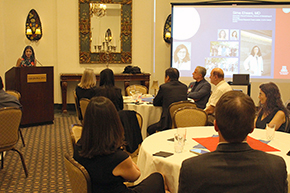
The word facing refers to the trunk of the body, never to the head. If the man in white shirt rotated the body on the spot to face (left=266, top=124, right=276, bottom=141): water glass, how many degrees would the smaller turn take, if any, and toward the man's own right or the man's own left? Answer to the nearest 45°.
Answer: approximately 90° to the man's own left

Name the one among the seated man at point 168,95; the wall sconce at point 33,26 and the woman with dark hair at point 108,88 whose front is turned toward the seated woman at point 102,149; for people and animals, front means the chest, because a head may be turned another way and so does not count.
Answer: the wall sconce

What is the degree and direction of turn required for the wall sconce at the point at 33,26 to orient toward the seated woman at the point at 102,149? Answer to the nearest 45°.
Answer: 0° — it already faces them

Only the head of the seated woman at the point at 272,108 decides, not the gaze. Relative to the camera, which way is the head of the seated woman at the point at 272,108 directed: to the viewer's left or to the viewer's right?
to the viewer's left

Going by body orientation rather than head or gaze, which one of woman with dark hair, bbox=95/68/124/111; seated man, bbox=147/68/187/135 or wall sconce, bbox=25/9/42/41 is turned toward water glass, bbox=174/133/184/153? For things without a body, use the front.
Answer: the wall sconce

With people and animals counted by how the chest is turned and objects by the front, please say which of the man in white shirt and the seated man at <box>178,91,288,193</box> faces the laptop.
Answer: the seated man

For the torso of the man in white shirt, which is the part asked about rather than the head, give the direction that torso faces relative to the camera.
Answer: to the viewer's left

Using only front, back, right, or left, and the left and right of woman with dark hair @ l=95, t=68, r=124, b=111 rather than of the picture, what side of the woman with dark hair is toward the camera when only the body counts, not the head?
back

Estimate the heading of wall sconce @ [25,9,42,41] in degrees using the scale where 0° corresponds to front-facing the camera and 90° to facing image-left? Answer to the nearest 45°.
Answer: approximately 0°

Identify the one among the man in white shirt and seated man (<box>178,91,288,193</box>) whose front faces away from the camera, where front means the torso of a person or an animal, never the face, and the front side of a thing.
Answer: the seated man

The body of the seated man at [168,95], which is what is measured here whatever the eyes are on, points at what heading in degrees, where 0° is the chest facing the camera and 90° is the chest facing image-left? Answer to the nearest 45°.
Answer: approximately 135°

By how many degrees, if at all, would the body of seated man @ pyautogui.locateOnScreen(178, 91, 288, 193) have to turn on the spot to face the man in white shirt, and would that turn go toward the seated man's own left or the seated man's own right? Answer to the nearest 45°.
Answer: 0° — they already face them

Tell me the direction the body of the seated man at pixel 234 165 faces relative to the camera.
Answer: away from the camera

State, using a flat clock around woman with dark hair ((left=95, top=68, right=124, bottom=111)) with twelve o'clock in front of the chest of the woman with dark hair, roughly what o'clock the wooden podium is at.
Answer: The wooden podium is roughly at 11 o'clock from the woman with dark hair.
